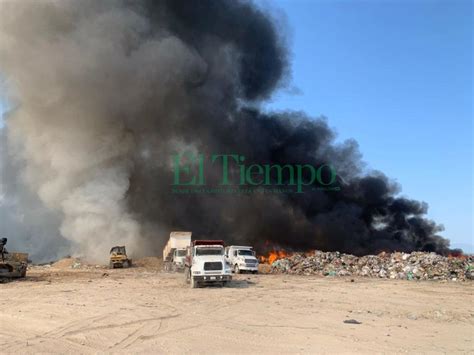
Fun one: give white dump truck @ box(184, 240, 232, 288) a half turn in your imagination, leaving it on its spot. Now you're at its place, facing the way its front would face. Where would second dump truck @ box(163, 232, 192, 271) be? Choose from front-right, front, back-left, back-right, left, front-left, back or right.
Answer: front

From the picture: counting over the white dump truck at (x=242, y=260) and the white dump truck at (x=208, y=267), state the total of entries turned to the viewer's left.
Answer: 0

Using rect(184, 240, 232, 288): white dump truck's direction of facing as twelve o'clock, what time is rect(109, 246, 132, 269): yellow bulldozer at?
The yellow bulldozer is roughly at 5 o'clock from the white dump truck.

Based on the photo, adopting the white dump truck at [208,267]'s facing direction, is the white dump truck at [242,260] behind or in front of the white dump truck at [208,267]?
behind

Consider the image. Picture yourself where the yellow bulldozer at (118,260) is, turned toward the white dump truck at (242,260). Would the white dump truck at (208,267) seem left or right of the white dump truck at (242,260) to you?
right

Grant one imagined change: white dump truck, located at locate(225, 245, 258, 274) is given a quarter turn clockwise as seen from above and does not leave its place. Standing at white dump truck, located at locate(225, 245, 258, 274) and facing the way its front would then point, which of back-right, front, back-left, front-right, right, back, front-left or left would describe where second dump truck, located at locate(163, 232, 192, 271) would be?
right

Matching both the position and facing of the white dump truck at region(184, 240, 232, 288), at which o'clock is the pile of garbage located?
The pile of garbage is roughly at 8 o'clock from the white dump truck.

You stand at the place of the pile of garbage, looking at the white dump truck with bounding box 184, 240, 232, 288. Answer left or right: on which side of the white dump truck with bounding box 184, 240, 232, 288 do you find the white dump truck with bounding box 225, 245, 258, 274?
right
